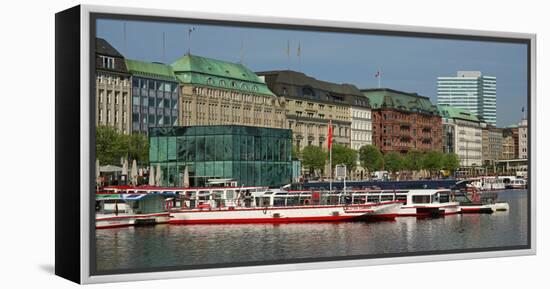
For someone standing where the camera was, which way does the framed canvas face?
facing the viewer and to the right of the viewer
